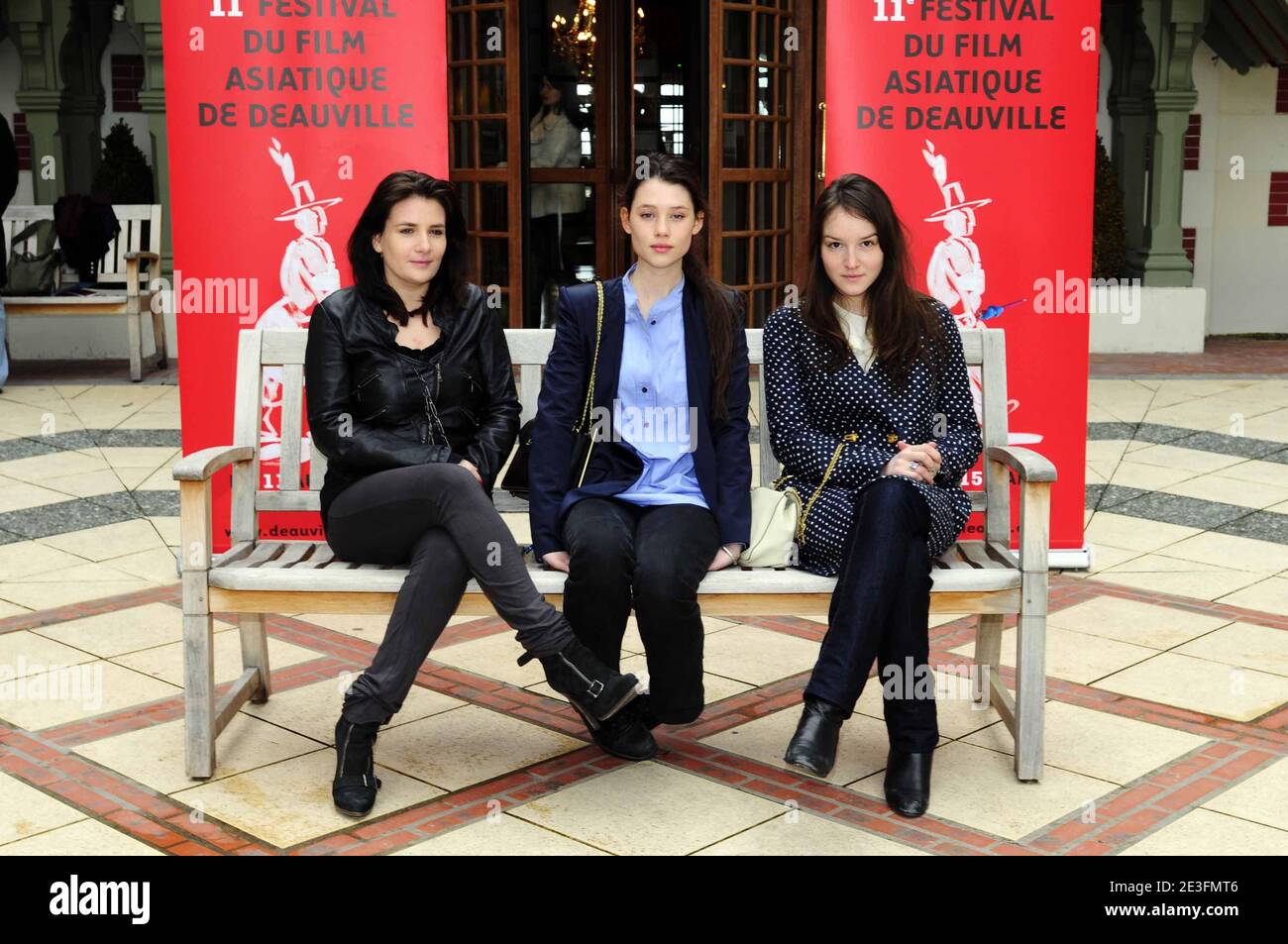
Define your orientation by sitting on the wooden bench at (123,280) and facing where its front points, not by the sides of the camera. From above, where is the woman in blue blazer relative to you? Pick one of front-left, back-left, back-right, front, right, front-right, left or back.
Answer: front

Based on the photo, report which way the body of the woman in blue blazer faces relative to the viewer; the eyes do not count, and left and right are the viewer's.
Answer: facing the viewer

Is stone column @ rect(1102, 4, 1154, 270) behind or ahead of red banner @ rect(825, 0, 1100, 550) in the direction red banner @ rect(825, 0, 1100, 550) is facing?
behind

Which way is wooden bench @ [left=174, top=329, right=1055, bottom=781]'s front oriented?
toward the camera

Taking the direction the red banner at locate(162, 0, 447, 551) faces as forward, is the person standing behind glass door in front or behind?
behind

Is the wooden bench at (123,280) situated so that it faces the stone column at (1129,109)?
no

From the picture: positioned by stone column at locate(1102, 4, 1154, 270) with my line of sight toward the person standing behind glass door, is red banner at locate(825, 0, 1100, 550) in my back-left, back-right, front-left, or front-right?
front-left

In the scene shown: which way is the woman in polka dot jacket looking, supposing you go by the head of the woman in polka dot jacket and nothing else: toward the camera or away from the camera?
toward the camera

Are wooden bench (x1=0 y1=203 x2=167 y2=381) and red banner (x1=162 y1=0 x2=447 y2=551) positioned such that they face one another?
no

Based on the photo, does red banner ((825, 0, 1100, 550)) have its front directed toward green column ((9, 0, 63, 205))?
no

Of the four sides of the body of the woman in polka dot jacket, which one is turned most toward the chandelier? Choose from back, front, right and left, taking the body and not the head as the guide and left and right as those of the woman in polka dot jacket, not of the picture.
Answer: back

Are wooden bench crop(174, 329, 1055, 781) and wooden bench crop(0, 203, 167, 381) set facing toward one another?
no

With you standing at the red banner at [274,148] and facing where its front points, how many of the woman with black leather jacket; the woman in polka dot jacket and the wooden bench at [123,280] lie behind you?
1

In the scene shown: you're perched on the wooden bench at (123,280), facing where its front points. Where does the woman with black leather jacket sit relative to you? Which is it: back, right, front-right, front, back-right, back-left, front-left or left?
front

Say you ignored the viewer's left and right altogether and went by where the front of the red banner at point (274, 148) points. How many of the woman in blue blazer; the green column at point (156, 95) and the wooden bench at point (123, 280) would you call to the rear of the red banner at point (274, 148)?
2

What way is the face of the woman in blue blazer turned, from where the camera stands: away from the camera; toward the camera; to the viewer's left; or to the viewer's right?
toward the camera

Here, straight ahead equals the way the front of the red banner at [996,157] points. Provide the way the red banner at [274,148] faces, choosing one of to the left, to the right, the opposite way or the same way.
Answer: the same way

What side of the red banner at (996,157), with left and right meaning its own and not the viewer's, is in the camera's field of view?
front

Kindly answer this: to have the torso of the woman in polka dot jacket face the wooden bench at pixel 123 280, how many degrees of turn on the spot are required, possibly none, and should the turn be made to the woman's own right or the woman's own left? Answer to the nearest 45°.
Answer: approximately 135° to the woman's own right

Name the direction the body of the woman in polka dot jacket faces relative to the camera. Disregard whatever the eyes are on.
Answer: toward the camera
